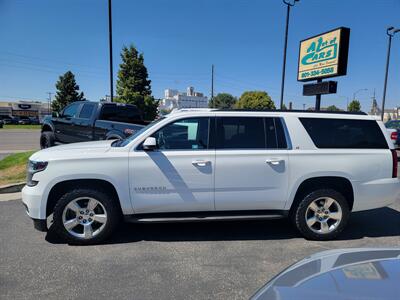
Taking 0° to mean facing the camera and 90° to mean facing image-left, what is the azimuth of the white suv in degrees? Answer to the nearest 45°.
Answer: approximately 90°

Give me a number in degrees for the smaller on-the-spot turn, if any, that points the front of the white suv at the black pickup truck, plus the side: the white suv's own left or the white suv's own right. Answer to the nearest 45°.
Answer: approximately 45° to the white suv's own right

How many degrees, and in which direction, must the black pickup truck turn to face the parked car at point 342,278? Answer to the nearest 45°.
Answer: approximately 135° to its left

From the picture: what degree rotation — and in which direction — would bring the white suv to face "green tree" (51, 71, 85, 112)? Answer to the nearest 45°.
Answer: approximately 45° to its right

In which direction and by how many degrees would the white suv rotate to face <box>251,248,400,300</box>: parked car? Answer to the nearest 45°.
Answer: approximately 90° to its left

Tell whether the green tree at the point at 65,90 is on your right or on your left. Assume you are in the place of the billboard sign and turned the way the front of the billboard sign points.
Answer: on your right

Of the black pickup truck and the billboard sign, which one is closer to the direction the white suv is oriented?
the black pickup truck

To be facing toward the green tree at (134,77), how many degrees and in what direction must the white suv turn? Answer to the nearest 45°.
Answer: approximately 90° to its right
